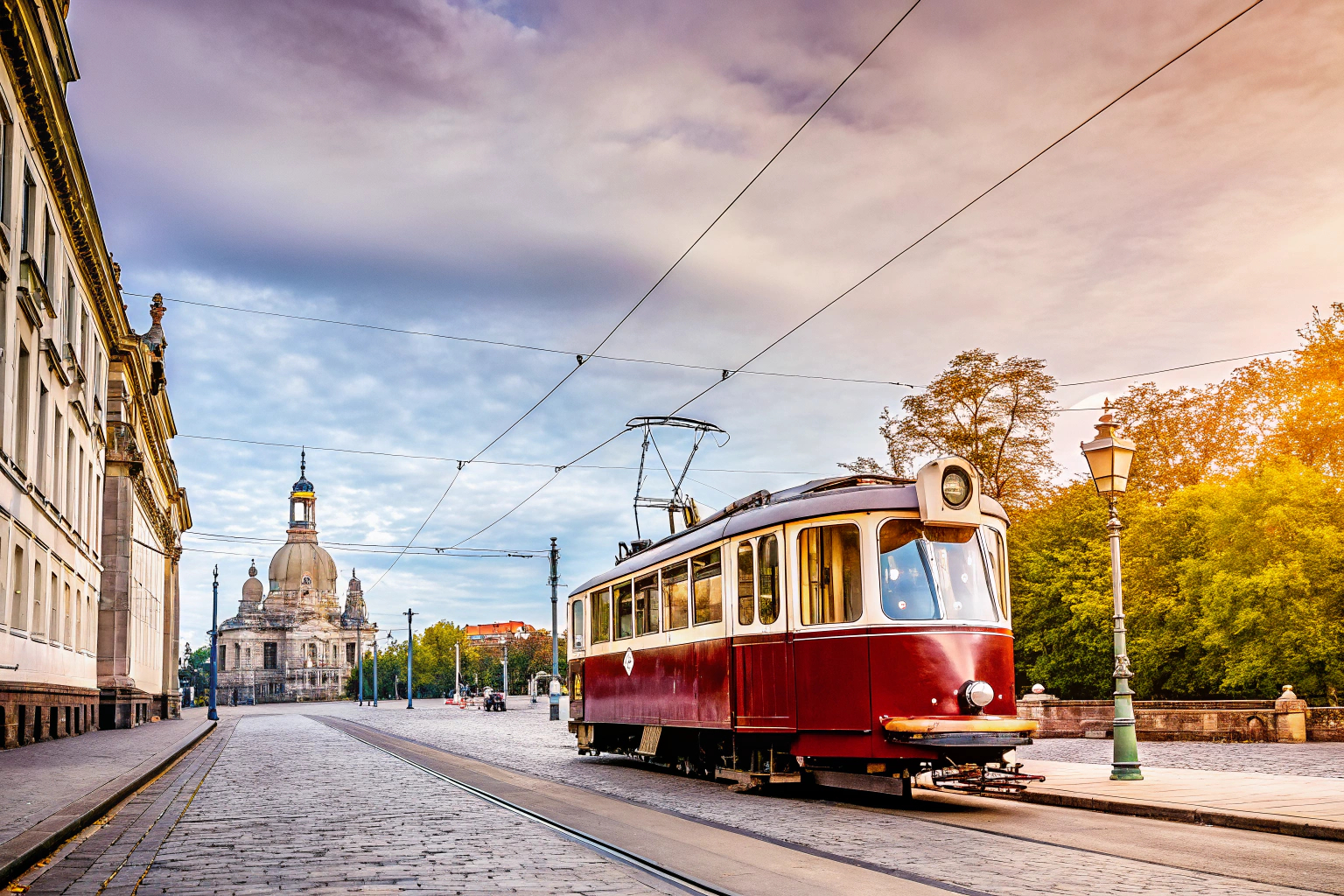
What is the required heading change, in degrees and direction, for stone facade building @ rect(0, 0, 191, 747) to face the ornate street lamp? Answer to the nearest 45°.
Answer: approximately 45° to its right

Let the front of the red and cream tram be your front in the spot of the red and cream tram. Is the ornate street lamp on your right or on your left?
on your left

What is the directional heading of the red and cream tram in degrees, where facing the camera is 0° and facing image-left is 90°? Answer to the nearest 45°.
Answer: approximately 315°

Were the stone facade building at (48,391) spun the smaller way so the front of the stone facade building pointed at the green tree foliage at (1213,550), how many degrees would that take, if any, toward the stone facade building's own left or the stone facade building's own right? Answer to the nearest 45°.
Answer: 0° — it already faces it

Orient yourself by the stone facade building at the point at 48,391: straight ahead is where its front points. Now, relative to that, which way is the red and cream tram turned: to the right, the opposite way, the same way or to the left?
to the right

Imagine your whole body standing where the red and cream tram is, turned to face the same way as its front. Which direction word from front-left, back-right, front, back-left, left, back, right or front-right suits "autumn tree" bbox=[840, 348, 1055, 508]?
back-left

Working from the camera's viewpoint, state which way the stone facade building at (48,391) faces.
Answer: facing to the right of the viewer

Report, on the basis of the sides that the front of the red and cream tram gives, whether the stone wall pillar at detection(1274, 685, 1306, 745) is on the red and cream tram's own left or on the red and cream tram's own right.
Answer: on the red and cream tram's own left

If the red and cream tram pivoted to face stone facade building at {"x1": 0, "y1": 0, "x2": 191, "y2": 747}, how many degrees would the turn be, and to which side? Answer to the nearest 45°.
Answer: approximately 180°
